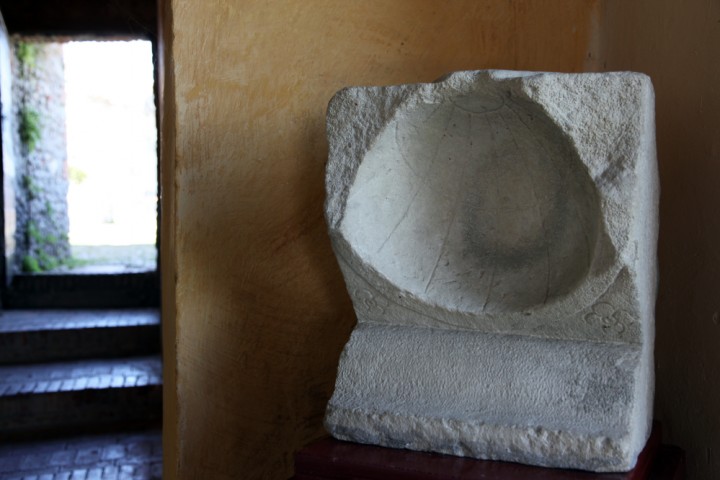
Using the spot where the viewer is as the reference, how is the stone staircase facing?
facing the viewer

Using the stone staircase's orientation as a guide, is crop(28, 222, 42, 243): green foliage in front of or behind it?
behind

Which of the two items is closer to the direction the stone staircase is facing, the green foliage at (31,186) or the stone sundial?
the stone sundial

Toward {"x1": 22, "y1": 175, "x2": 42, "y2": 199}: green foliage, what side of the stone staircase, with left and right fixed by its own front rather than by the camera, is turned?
back
